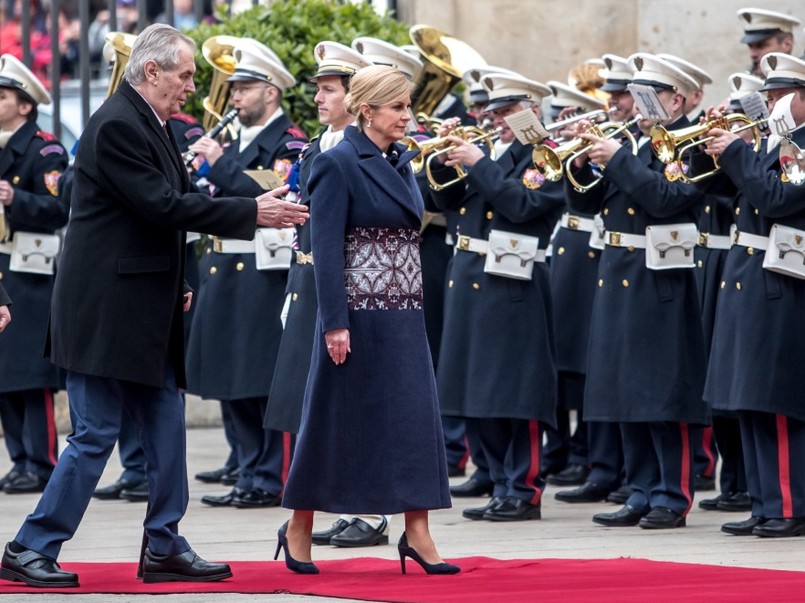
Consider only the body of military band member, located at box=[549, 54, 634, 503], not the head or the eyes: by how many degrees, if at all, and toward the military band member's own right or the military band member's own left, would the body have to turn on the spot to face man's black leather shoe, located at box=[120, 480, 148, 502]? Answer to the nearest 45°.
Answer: approximately 45° to the military band member's own right

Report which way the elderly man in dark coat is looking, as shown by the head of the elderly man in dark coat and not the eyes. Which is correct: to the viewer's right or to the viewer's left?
to the viewer's right

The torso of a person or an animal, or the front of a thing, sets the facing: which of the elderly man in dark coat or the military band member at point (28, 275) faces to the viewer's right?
the elderly man in dark coat

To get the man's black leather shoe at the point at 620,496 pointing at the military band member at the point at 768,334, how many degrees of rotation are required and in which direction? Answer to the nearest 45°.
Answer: approximately 90° to its left

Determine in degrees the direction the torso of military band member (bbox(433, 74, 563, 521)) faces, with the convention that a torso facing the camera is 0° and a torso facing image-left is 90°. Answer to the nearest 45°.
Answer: approximately 45°

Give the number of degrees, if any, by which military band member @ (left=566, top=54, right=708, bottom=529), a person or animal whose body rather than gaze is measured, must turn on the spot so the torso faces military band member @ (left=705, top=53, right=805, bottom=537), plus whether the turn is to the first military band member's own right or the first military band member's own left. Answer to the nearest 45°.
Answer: approximately 90° to the first military band member's own left

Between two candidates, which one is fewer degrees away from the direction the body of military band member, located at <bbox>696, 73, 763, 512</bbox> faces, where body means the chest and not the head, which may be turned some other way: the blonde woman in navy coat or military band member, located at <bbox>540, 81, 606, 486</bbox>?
the blonde woman in navy coat

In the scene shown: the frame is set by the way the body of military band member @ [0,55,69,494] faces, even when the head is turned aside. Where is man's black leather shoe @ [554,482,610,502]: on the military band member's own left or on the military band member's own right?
on the military band member's own left

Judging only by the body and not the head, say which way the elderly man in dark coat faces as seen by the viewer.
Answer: to the viewer's right

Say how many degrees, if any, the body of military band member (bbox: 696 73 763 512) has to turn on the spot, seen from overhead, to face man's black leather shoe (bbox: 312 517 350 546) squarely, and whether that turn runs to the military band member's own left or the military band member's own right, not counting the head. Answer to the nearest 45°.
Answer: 0° — they already face it
